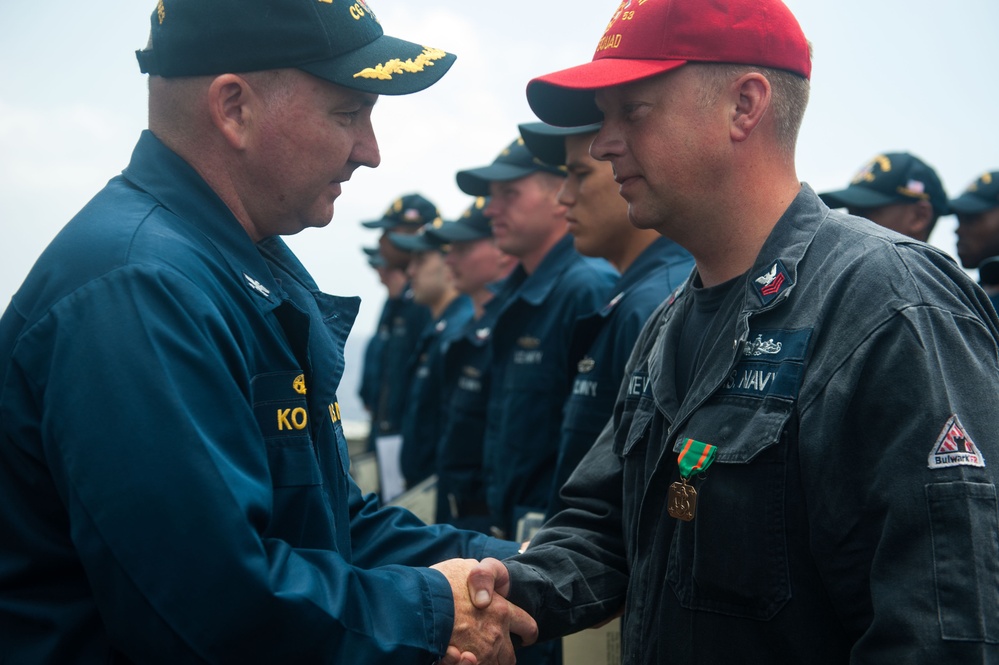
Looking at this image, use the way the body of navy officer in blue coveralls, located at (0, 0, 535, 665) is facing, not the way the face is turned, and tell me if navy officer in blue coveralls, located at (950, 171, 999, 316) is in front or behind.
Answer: in front

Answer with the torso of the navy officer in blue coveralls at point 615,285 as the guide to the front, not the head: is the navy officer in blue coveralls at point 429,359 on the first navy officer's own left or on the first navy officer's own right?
on the first navy officer's own right

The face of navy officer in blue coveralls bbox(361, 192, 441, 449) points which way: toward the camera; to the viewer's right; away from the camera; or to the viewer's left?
to the viewer's left

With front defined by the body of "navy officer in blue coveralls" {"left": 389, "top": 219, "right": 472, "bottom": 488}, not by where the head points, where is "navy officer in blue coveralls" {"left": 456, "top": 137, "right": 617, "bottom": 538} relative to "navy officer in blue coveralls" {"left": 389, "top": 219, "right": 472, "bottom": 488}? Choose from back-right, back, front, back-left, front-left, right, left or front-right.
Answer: front-left

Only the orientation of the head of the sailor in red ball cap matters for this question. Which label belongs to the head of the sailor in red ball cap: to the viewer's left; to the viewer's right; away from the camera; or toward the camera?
to the viewer's left

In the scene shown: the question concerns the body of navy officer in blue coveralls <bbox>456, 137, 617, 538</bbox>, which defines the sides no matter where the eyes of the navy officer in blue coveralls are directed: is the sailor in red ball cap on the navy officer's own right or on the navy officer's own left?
on the navy officer's own left

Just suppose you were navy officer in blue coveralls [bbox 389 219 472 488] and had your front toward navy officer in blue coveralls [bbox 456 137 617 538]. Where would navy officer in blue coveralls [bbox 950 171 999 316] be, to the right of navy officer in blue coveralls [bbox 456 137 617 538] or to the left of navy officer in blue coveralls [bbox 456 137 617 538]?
left

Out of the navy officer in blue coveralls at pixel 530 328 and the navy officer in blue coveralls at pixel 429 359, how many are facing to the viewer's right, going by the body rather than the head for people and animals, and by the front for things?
0

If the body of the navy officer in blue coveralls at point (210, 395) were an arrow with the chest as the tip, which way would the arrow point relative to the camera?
to the viewer's right

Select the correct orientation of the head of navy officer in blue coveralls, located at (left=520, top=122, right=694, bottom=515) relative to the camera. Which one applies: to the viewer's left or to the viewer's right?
to the viewer's left

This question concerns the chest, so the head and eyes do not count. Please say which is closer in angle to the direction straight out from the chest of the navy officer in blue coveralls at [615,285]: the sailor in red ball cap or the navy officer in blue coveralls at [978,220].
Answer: the sailor in red ball cap

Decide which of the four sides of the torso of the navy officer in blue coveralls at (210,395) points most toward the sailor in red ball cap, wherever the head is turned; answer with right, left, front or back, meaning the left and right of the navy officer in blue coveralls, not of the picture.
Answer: front

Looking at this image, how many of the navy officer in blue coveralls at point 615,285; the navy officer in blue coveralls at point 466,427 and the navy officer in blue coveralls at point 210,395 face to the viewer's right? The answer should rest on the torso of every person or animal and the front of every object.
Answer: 1

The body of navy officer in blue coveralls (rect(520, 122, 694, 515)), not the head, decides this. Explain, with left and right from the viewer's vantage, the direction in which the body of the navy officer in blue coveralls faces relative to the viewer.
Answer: facing the viewer and to the left of the viewer

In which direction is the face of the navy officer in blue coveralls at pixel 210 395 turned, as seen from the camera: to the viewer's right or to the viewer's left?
to the viewer's right

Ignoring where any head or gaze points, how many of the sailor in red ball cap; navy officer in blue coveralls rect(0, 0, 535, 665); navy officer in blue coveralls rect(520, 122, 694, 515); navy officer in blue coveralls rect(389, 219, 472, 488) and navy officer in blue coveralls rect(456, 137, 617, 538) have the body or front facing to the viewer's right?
1

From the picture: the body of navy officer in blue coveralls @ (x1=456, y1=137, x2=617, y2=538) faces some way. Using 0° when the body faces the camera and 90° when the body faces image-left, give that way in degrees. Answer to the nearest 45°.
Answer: approximately 45°

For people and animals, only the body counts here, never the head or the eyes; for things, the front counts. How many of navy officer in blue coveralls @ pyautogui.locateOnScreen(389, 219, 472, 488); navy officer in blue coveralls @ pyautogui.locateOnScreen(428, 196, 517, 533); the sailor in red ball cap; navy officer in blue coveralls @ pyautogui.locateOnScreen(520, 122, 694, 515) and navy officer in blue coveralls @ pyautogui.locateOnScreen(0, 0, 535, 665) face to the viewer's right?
1
